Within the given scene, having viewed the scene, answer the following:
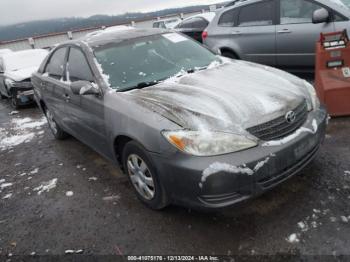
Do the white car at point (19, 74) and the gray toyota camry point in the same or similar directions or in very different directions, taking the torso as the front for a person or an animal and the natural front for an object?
same or similar directions

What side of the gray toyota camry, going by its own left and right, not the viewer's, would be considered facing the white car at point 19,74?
back

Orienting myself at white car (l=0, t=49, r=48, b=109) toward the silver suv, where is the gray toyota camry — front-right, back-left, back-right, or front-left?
front-right

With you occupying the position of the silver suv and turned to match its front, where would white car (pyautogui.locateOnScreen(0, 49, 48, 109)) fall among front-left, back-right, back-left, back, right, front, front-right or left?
back

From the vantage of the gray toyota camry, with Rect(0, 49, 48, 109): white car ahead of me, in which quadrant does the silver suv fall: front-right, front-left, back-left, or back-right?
front-right

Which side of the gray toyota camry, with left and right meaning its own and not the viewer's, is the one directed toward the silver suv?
left

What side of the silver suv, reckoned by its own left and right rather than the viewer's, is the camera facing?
right

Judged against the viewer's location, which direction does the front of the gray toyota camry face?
facing the viewer and to the right of the viewer
